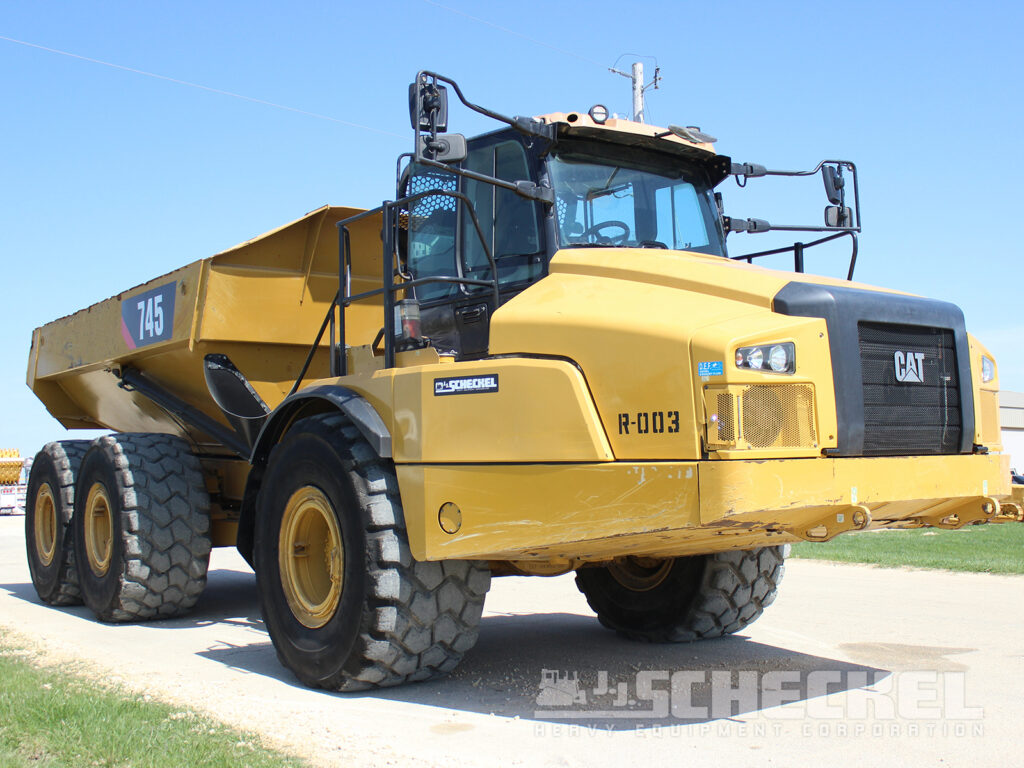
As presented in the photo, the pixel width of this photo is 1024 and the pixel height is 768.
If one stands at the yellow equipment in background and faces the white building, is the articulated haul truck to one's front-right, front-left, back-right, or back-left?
front-right

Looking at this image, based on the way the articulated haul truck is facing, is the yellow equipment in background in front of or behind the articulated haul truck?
behind

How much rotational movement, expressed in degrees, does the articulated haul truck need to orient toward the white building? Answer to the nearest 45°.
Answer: approximately 90° to its left

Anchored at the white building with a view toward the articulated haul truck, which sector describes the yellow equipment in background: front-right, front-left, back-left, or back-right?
front-right

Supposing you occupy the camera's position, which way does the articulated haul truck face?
facing the viewer and to the right of the viewer
